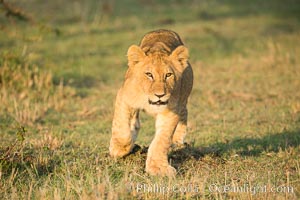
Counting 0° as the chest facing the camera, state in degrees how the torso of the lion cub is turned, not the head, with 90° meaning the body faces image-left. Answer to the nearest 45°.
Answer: approximately 0°
